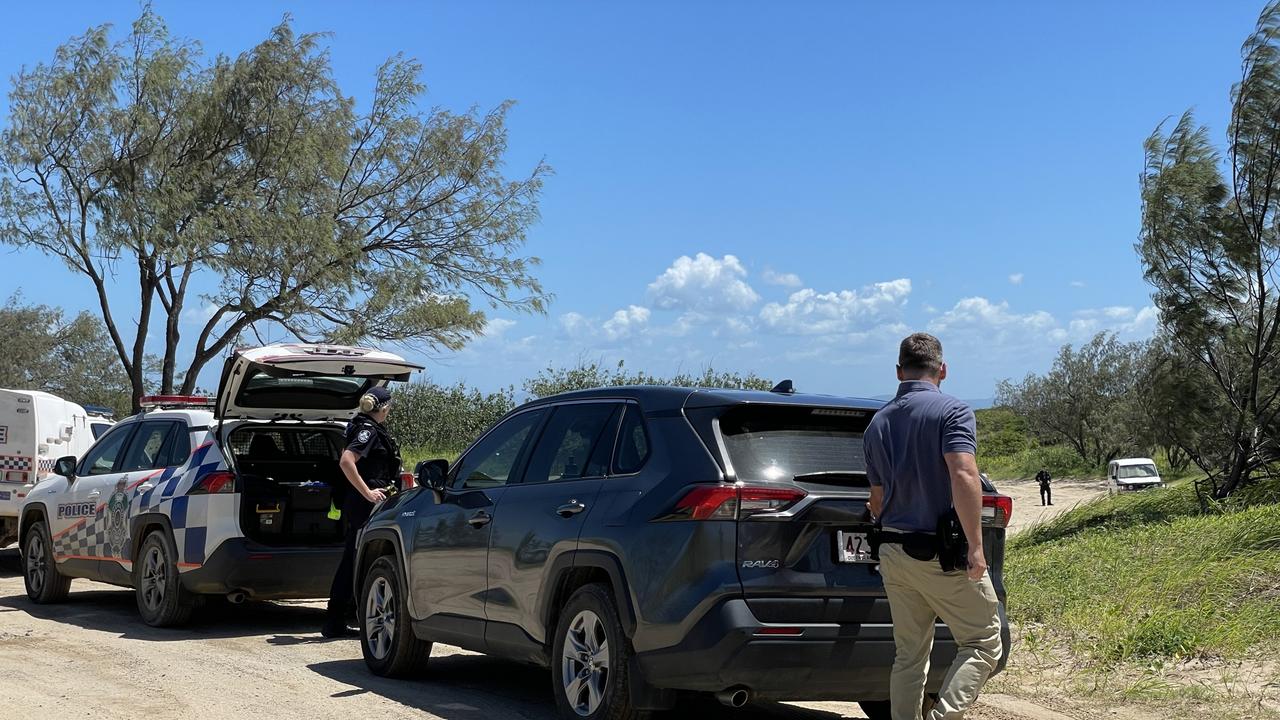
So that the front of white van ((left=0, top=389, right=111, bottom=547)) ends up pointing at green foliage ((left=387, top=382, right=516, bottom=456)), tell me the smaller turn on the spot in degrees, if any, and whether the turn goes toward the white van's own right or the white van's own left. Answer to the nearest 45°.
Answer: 0° — it already faces it

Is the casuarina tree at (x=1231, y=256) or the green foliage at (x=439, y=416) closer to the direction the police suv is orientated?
the green foliage

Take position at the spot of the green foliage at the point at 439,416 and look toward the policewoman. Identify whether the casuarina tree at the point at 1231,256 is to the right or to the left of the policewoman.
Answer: left

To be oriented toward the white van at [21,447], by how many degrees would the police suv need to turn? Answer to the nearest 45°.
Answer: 0° — it already faces it

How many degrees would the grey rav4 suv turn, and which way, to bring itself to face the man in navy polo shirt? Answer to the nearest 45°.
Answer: approximately 180°

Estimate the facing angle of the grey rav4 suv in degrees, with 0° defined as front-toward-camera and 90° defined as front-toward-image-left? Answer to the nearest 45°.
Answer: approximately 135°

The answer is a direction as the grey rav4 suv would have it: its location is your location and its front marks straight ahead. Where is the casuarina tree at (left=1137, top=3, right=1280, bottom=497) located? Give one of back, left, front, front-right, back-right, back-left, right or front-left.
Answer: right

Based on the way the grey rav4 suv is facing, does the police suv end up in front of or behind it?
in front

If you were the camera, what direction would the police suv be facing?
facing away from the viewer and to the left of the viewer
